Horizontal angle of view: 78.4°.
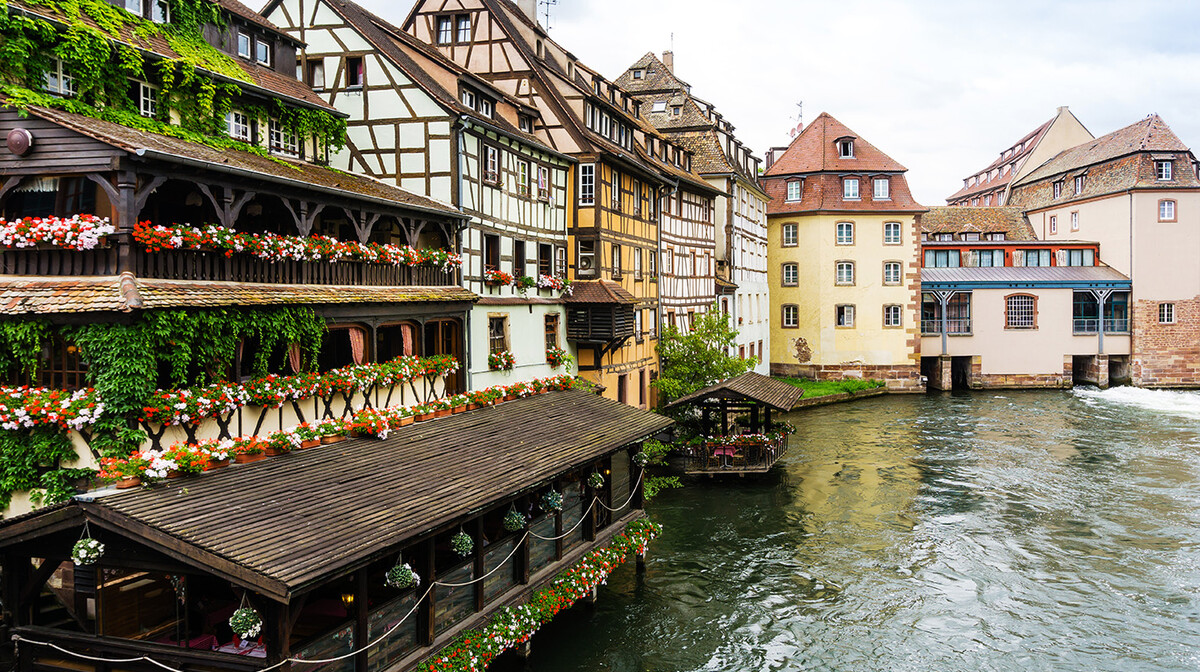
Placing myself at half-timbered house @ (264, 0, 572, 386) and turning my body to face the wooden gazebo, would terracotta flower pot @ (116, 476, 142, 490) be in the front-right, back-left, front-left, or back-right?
back-right

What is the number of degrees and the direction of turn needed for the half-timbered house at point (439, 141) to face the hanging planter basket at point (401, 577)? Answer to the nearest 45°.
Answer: approximately 45° to its right

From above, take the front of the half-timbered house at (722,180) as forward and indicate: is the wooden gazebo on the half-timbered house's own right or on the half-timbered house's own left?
on the half-timbered house's own right

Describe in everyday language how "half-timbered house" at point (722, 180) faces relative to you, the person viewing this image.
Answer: facing the viewer and to the right of the viewer

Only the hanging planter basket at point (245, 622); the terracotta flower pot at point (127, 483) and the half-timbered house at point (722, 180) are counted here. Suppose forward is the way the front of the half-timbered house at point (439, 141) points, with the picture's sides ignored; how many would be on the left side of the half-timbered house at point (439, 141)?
1

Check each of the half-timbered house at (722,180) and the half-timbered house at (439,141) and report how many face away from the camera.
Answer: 0

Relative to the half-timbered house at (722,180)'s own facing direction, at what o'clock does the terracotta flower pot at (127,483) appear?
The terracotta flower pot is roughly at 2 o'clock from the half-timbered house.

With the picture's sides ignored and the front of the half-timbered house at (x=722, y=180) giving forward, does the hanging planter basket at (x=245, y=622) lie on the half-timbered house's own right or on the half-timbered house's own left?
on the half-timbered house's own right

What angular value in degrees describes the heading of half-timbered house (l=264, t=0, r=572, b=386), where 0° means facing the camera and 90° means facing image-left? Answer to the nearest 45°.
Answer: approximately 315°

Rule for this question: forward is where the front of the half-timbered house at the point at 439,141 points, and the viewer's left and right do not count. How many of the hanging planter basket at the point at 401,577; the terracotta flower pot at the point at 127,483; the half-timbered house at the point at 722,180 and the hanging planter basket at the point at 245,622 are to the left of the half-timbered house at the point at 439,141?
1

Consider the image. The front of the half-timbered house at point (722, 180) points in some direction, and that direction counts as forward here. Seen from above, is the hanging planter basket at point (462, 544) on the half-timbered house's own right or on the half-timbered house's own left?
on the half-timbered house's own right

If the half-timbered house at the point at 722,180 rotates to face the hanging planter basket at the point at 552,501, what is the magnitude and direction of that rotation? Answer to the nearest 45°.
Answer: approximately 45° to its right
